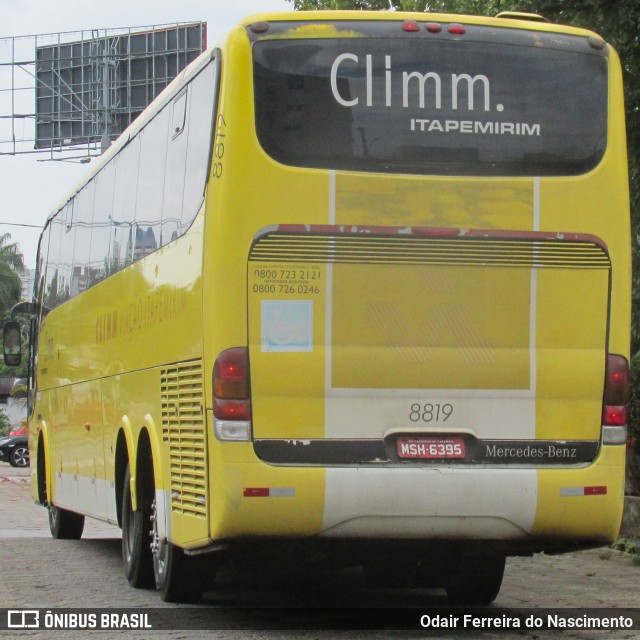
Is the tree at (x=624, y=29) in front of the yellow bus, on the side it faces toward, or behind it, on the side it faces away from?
in front

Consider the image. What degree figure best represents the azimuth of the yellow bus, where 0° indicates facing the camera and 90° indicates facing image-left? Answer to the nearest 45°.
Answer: approximately 180°

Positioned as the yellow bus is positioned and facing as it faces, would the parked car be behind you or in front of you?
in front
